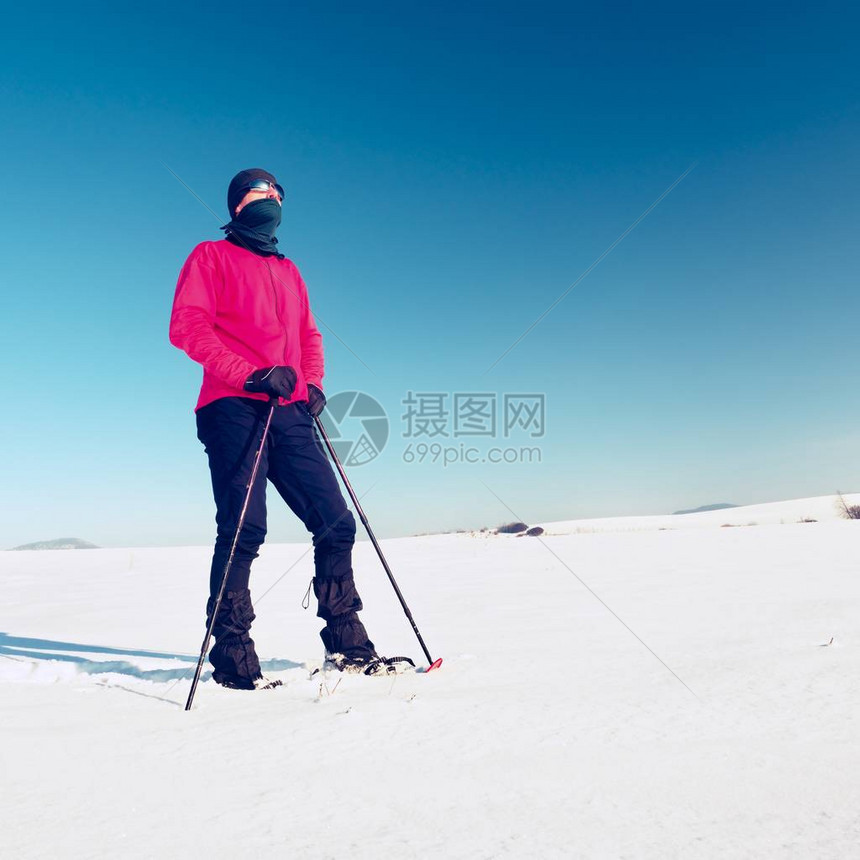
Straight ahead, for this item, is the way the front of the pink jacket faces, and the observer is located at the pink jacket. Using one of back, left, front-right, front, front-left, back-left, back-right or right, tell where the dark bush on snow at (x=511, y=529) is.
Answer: left

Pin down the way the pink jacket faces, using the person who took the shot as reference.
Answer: facing the viewer and to the right of the viewer
